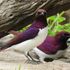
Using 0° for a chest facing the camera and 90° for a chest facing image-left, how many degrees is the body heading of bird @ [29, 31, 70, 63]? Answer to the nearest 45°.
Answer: approximately 270°

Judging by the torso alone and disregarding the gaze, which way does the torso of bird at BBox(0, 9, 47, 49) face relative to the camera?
to the viewer's right

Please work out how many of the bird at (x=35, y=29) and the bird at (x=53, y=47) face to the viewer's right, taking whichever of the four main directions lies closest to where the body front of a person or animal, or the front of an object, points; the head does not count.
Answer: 2
